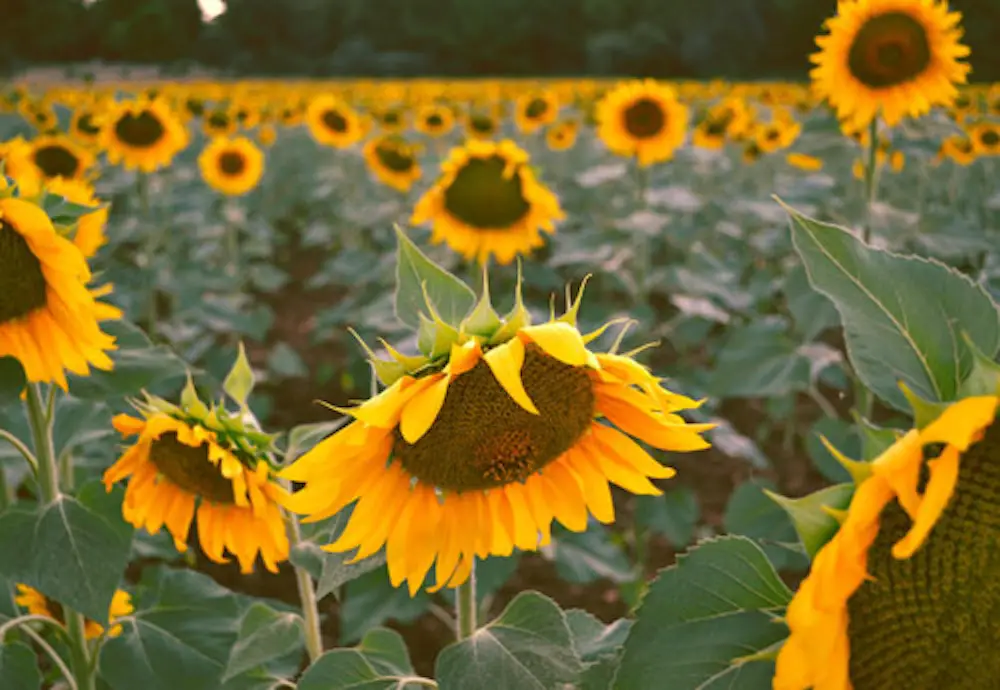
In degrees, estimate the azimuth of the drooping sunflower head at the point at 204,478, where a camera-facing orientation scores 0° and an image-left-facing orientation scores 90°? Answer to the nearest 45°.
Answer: approximately 45°

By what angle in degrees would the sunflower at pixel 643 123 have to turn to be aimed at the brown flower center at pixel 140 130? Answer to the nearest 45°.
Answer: approximately 90° to its right

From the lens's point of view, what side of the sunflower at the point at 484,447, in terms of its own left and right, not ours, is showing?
front

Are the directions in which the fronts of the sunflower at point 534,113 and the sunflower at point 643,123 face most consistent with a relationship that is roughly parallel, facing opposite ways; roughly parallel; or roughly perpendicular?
roughly parallel

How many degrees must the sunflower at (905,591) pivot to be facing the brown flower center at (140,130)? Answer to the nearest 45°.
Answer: approximately 135° to its right

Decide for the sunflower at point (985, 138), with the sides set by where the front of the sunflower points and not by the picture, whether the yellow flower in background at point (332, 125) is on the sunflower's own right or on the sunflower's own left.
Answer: on the sunflower's own right

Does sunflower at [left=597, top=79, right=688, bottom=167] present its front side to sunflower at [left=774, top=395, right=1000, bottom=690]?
yes

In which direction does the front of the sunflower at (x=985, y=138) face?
toward the camera

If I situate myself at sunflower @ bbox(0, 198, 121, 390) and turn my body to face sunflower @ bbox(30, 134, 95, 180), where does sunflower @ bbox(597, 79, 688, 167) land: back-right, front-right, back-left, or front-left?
front-right

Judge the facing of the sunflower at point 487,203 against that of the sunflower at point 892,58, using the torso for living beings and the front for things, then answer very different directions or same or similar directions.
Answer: same or similar directions

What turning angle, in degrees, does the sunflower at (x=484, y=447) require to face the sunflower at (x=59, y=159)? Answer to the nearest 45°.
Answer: approximately 135° to its right

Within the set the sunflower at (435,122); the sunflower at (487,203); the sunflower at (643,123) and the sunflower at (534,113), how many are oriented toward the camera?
4

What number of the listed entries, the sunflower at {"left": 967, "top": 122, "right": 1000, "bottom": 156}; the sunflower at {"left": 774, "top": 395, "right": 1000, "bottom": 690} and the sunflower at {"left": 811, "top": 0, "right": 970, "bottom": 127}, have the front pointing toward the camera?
3

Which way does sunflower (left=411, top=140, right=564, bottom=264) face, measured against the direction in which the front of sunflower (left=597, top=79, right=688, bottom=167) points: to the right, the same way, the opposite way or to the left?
the same way

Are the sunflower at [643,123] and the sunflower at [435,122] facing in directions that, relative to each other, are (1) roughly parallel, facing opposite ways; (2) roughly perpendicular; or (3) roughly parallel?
roughly parallel

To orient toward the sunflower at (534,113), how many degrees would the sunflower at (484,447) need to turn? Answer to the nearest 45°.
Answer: approximately 180°

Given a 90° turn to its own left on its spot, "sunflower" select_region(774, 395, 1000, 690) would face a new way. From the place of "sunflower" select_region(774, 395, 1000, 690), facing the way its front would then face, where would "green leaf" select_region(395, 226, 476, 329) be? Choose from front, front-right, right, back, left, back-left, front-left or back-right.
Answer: back-left

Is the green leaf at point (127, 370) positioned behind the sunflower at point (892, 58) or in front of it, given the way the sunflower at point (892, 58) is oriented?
in front

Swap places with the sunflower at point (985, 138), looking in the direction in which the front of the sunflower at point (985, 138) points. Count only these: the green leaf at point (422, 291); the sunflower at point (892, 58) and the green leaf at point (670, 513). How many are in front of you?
3

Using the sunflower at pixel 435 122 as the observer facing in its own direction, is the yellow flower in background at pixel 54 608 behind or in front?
in front
